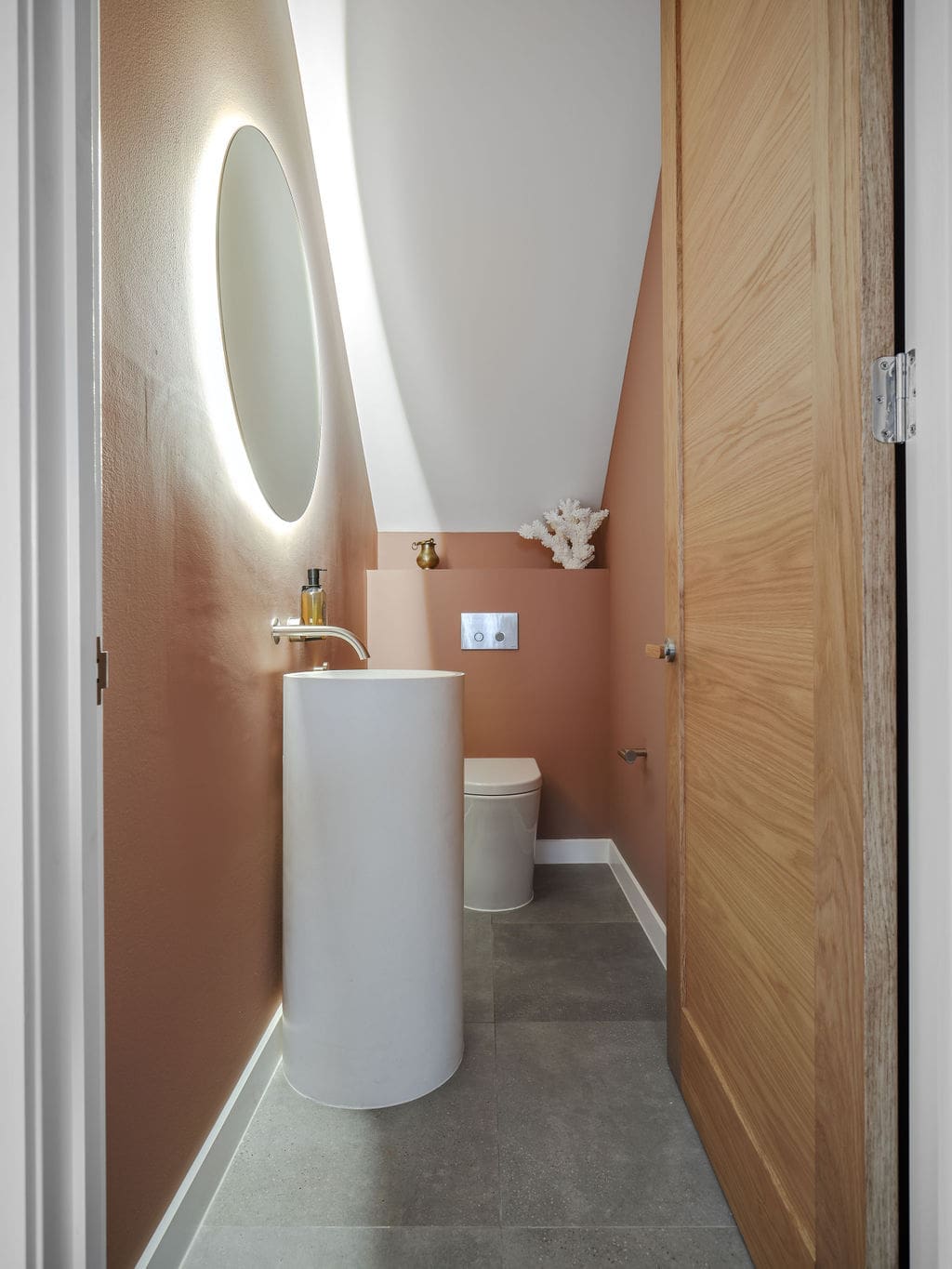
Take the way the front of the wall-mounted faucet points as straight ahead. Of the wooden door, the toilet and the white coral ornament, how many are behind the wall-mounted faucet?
0

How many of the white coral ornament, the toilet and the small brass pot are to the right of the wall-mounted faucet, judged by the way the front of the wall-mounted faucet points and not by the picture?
0

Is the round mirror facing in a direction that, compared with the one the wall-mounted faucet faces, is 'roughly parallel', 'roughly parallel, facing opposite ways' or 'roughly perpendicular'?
roughly parallel

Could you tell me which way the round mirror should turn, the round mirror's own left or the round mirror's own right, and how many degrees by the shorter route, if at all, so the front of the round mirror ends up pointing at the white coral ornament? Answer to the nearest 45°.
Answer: approximately 45° to the round mirror's own left

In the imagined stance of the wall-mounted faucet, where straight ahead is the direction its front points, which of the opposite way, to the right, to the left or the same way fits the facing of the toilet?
to the right

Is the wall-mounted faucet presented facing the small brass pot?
no

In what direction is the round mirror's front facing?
to the viewer's right

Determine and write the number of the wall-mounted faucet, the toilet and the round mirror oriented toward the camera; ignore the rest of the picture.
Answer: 1

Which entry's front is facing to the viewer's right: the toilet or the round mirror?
the round mirror

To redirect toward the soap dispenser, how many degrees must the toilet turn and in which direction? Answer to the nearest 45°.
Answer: approximately 45° to its right

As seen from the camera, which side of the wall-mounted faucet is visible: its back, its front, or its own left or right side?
right

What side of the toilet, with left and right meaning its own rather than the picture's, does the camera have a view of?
front

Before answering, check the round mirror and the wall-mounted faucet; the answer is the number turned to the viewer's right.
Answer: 2
